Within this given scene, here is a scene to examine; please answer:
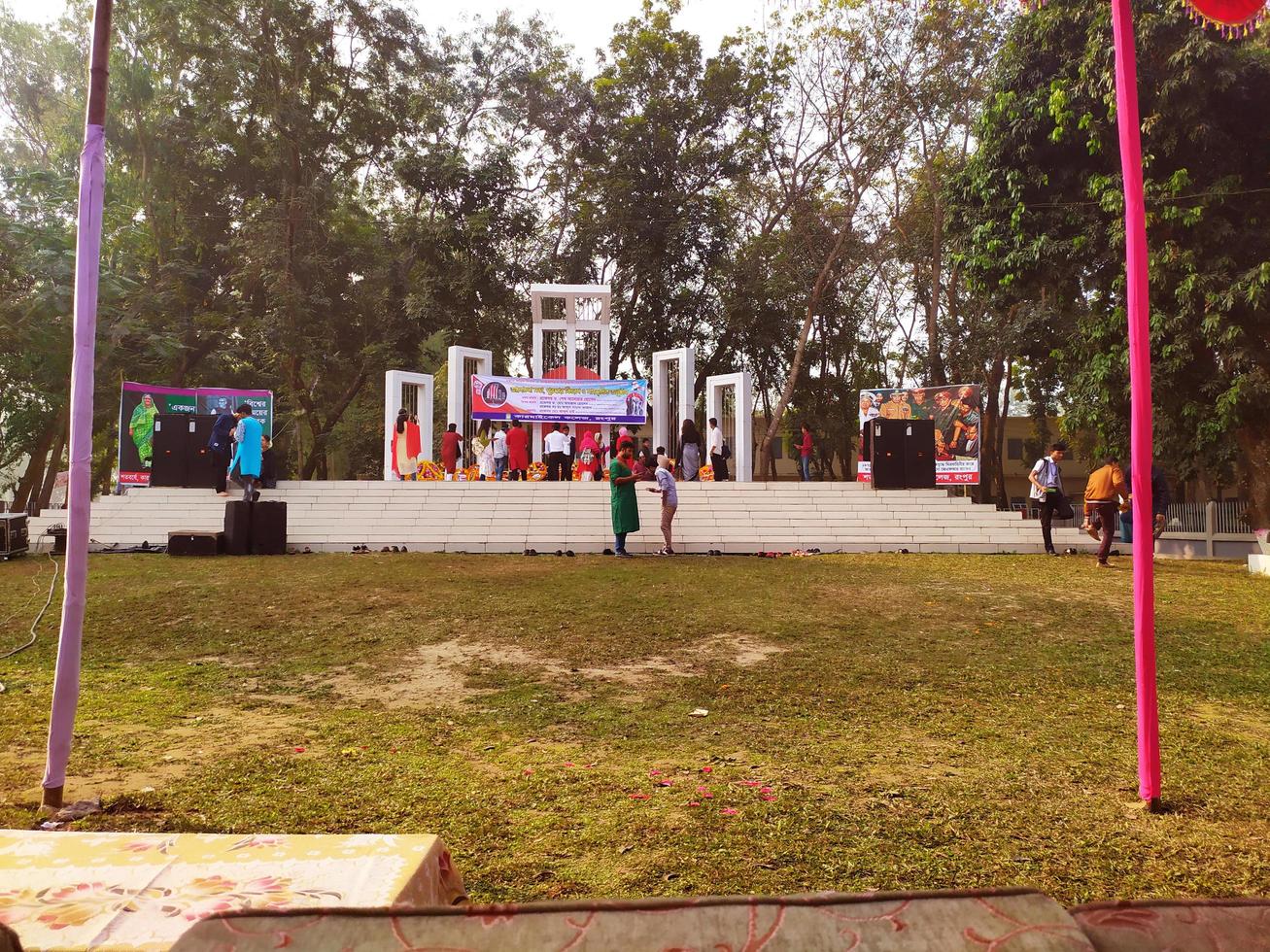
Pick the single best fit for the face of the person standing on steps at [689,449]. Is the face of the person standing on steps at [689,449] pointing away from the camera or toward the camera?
away from the camera

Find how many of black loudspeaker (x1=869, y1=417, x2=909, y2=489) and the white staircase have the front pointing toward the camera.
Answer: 2

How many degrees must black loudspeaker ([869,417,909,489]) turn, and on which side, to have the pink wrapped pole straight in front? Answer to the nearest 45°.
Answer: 0° — it already faces it

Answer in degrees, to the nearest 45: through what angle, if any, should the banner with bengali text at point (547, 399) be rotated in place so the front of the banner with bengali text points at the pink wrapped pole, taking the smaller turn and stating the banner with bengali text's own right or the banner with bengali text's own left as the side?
0° — it already faces it

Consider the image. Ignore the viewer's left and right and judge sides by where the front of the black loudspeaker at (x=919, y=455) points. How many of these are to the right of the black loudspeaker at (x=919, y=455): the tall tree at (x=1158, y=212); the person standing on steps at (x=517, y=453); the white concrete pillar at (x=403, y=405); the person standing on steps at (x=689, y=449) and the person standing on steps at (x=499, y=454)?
4

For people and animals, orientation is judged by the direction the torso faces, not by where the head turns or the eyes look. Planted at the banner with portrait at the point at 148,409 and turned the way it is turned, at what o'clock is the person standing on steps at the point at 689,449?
The person standing on steps is roughly at 10 o'clock from the banner with portrait.

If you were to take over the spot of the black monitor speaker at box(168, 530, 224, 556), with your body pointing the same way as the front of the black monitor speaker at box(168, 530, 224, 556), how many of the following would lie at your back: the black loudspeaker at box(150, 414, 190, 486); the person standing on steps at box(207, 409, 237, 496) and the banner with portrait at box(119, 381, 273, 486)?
3

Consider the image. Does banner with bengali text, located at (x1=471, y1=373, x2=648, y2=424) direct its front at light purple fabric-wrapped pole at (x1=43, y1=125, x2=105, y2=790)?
yes

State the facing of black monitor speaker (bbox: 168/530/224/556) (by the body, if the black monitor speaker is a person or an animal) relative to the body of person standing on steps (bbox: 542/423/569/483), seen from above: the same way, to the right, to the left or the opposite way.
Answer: the opposite way
